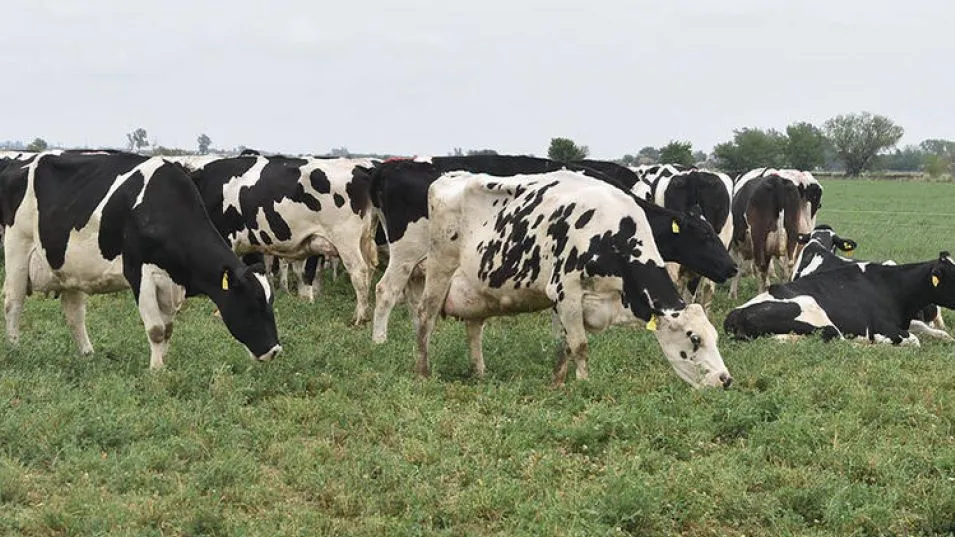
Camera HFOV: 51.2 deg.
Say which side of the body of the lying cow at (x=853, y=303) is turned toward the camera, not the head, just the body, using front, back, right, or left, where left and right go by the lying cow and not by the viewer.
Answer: right

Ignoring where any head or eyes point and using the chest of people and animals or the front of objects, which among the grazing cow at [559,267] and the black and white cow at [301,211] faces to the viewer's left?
the black and white cow

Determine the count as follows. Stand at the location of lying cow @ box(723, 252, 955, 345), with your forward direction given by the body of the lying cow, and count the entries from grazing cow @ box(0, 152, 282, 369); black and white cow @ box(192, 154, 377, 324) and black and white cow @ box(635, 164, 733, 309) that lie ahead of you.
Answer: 0

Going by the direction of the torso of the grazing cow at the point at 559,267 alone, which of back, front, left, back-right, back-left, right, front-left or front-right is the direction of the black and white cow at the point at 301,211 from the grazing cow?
back-left

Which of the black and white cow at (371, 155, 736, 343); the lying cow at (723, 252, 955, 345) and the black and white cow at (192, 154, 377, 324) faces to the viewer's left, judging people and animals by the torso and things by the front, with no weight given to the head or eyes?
the black and white cow at (192, 154, 377, 324)

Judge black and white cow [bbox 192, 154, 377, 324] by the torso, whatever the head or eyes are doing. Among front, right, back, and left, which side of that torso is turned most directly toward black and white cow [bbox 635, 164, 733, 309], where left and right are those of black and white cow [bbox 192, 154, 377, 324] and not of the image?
back

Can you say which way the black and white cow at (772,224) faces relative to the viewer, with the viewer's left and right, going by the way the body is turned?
facing away from the viewer

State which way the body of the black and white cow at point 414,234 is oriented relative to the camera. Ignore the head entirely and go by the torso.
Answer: to the viewer's right

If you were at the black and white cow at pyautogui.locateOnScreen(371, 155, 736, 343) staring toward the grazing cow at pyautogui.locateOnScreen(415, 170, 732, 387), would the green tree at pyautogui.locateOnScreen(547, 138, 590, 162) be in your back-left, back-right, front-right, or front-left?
back-left

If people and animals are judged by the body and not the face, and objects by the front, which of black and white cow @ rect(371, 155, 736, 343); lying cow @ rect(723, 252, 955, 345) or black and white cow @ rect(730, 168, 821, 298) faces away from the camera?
black and white cow @ rect(730, 168, 821, 298)

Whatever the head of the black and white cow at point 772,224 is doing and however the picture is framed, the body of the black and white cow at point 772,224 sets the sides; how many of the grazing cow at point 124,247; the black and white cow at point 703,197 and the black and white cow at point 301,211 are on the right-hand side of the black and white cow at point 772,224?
0

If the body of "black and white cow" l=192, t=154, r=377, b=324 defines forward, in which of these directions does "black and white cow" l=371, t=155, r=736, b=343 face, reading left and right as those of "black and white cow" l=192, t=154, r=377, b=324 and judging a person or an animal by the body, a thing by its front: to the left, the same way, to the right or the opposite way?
the opposite way

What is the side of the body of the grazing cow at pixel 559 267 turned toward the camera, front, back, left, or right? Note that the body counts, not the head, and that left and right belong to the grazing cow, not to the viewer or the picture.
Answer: right

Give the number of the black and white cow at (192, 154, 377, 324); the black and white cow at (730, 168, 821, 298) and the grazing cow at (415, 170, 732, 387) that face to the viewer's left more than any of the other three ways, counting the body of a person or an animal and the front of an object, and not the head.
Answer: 1

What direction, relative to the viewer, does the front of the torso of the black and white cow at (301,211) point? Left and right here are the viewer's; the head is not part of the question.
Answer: facing to the left of the viewer

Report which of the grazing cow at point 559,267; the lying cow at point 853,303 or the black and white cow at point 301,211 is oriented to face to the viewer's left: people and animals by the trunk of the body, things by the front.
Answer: the black and white cow

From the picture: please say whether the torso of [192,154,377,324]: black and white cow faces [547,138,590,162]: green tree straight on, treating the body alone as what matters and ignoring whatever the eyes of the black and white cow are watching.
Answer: no
